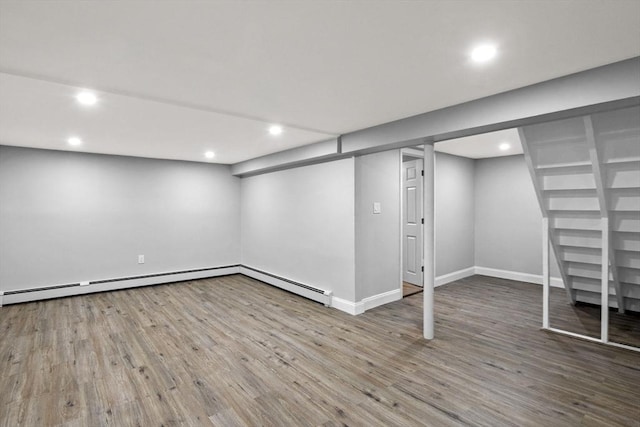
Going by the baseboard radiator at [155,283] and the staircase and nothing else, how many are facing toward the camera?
1

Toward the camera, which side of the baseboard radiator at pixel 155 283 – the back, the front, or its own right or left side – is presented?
front

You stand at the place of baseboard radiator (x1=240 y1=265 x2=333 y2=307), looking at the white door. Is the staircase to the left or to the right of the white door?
right

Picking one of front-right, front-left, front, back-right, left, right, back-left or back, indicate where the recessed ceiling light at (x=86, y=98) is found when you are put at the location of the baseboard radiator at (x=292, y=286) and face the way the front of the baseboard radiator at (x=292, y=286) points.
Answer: front

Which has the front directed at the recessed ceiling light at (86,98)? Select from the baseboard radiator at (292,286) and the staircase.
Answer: the baseboard radiator

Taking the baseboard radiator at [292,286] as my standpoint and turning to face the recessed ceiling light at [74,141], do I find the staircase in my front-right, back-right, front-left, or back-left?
back-left

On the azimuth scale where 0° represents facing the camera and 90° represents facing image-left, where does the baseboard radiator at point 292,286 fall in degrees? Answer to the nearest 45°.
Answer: approximately 45°

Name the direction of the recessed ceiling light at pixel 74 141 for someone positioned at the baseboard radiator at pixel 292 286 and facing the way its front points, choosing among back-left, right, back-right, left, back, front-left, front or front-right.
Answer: front-right

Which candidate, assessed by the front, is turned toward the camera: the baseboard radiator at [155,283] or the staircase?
the baseboard radiator

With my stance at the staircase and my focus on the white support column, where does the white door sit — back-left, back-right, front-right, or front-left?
front-right

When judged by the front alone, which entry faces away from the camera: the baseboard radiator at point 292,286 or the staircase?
the staircase

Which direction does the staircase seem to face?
away from the camera

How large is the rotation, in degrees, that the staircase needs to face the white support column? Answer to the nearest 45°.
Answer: approximately 135° to its left

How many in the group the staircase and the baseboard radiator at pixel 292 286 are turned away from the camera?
1

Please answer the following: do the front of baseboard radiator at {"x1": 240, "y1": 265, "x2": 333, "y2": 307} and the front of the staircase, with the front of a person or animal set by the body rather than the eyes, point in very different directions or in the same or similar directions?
very different directions

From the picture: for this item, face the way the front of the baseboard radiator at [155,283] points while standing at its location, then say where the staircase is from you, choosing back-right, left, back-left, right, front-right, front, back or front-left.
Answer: front-left
